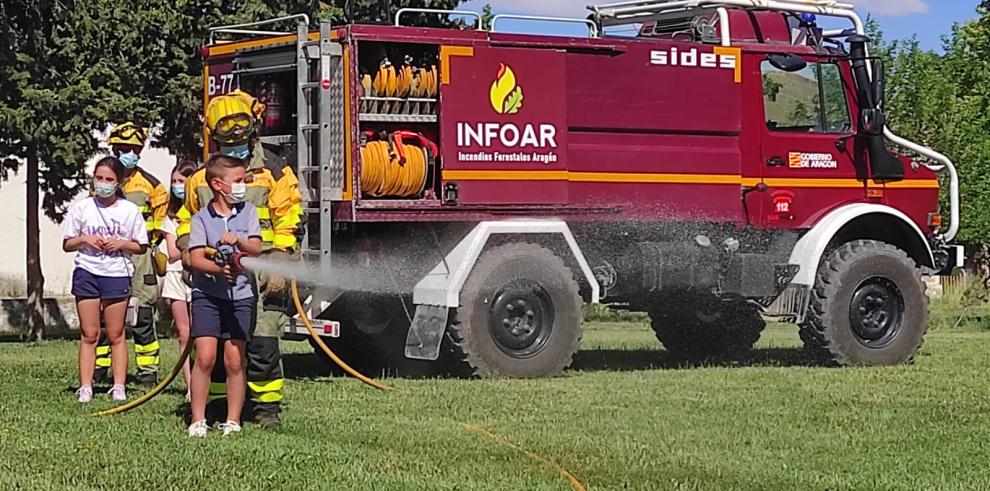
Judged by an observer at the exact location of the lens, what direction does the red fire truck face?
facing away from the viewer and to the right of the viewer

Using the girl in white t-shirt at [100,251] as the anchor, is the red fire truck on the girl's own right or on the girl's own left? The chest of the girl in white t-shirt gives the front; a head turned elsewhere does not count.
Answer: on the girl's own left

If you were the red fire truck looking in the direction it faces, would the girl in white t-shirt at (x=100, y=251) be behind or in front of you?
behind

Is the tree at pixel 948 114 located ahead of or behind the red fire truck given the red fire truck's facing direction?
ahead

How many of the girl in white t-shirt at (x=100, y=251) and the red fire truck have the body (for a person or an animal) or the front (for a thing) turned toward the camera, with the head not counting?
1

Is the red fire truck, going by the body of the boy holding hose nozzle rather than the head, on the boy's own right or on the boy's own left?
on the boy's own left

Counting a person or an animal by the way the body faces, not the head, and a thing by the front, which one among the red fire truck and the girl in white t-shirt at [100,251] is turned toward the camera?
the girl in white t-shirt

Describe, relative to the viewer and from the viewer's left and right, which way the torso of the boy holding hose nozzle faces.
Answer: facing the viewer and to the right of the viewer

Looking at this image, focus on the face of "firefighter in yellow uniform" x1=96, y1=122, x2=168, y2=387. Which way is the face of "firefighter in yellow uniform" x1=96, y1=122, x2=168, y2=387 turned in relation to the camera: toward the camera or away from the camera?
toward the camera

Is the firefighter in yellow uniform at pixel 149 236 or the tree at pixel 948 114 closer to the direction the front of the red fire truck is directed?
the tree

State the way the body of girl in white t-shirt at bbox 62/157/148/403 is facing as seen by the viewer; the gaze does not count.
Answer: toward the camera

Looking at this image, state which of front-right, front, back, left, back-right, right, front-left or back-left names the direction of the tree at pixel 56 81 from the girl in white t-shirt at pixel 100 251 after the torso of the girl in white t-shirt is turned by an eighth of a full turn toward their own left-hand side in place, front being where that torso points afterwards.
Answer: back-left

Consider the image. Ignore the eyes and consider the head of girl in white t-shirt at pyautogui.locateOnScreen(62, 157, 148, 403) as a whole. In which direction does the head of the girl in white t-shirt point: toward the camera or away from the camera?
toward the camera

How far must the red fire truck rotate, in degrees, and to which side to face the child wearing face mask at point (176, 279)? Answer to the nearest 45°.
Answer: approximately 180°
